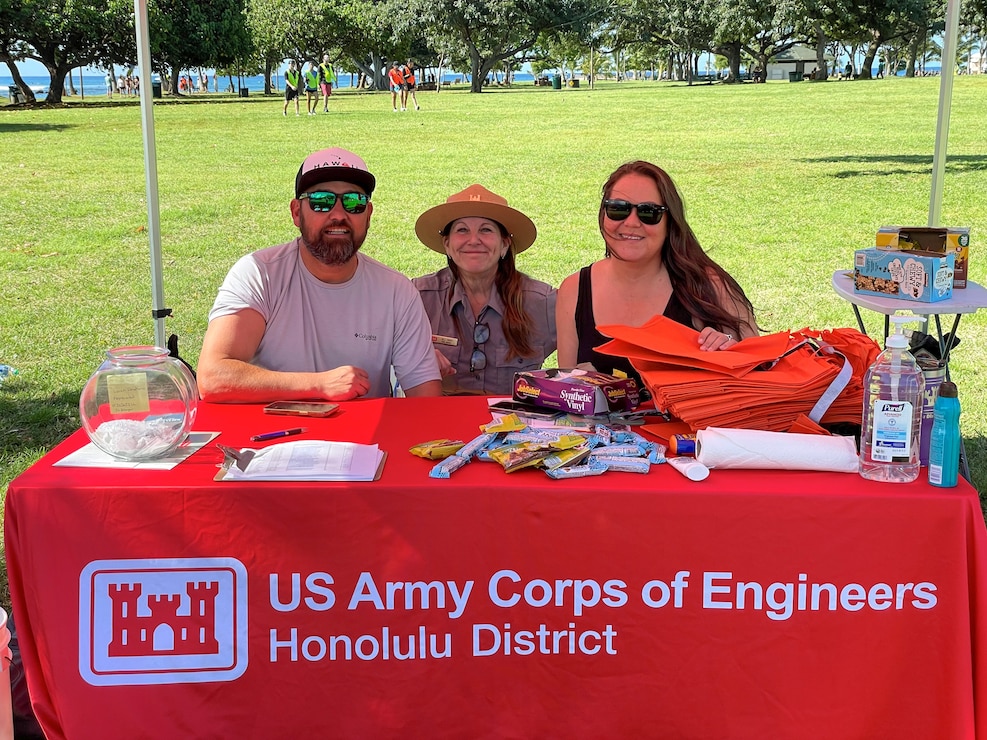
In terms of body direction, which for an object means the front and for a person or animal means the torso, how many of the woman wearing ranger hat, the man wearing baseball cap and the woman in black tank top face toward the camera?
3

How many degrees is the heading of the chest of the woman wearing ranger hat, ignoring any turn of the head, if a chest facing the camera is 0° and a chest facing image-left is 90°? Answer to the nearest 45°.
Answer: approximately 0°

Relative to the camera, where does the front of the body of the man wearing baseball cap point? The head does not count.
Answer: toward the camera

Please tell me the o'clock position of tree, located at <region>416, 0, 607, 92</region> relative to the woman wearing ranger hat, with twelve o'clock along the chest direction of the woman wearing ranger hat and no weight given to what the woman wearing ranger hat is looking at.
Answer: The tree is roughly at 6 o'clock from the woman wearing ranger hat.

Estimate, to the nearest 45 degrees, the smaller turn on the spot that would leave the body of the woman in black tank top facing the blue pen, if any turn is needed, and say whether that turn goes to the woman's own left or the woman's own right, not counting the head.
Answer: approximately 45° to the woman's own right

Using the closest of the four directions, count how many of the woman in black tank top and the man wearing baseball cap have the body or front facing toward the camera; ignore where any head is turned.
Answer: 2

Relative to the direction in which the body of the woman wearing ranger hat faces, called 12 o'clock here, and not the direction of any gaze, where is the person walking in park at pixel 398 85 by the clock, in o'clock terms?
The person walking in park is roughly at 6 o'clock from the woman wearing ranger hat.

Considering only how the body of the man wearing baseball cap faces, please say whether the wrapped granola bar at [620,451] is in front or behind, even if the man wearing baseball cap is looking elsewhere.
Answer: in front

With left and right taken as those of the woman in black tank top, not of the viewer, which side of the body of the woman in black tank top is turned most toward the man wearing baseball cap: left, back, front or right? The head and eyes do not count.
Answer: right

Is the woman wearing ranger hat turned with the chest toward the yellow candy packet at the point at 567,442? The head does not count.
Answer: yes

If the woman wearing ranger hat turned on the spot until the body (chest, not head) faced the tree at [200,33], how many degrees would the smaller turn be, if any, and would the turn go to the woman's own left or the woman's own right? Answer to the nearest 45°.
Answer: approximately 180°

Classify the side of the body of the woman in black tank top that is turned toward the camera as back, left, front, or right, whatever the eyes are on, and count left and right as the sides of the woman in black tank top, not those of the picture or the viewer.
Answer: front

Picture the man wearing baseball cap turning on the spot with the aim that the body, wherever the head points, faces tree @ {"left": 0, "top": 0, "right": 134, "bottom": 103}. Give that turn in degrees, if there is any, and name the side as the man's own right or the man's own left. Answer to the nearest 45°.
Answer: approximately 180°

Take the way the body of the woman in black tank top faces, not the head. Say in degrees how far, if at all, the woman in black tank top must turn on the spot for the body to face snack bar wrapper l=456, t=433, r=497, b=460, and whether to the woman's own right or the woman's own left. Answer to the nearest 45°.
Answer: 0° — they already face it
